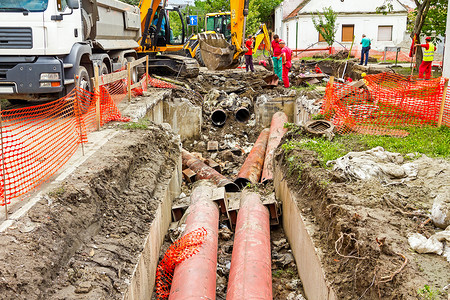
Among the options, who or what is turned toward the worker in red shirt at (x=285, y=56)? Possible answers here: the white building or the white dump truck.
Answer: the white building

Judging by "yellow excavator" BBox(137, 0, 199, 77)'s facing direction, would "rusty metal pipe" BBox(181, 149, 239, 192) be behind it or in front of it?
in front

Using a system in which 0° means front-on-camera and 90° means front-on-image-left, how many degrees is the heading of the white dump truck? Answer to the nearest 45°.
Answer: approximately 45°

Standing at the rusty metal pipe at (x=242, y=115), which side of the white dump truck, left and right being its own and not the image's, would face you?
left

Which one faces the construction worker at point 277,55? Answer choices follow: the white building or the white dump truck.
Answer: the white building

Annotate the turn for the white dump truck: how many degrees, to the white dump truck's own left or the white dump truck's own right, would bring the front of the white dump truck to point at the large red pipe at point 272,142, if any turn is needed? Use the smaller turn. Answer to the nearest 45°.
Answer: approximately 135° to the white dump truck's own left

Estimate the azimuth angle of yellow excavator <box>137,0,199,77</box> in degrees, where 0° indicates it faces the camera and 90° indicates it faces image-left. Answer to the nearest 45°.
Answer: approximately 315°

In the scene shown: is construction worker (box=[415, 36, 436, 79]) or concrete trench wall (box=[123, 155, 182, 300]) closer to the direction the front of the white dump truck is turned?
the concrete trench wall

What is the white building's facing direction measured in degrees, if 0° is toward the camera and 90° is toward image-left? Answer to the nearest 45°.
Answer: approximately 0°

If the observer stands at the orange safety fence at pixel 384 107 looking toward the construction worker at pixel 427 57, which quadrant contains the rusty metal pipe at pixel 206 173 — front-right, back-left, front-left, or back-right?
back-left

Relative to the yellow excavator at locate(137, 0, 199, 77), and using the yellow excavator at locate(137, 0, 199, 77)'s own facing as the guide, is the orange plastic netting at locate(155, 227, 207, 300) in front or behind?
in front

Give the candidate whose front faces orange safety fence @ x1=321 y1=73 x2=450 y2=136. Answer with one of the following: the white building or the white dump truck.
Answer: the white building

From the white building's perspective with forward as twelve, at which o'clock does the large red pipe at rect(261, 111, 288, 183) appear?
The large red pipe is roughly at 12 o'clock from the white building.
